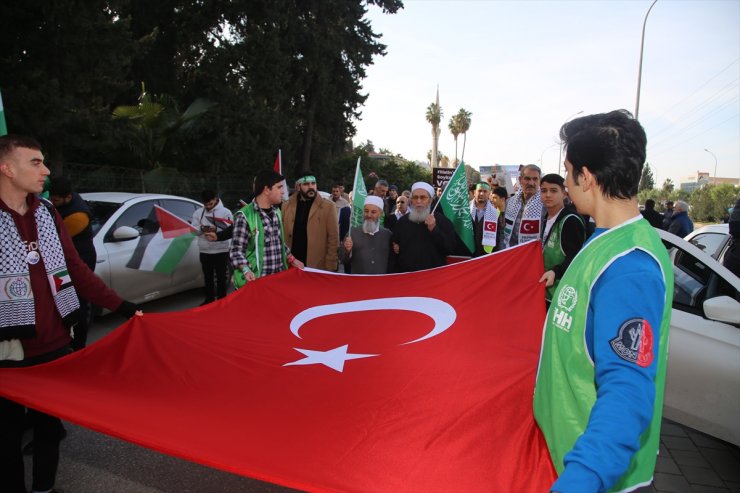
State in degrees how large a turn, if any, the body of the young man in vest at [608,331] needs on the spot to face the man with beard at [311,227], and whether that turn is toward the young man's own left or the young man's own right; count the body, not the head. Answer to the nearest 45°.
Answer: approximately 45° to the young man's own right

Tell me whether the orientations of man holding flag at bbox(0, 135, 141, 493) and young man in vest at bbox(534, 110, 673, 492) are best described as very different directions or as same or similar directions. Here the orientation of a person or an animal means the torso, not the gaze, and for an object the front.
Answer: very different directions

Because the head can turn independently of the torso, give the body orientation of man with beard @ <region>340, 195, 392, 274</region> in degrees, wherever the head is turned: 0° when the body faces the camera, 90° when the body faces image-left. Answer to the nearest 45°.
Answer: approximately 0°

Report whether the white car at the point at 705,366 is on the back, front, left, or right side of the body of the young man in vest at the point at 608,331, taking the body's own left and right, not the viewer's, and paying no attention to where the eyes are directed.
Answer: right

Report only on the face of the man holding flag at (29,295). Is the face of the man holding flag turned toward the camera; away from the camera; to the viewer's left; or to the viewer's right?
to the viewer's right

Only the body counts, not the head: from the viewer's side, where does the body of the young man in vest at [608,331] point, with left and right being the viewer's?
facing to the left of the viewer

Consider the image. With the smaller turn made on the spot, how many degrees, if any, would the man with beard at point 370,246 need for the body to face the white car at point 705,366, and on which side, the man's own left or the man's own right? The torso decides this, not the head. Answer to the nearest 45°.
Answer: approximately 45° to the man's own left

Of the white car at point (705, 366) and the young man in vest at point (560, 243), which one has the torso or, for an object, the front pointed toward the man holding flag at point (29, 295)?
the young man in vest

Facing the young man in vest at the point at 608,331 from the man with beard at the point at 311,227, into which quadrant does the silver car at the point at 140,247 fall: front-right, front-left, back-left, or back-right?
back-right

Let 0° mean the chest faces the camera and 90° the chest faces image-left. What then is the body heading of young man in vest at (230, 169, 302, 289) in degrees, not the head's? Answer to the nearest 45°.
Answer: approximately 315°
